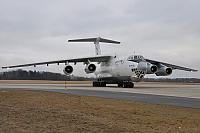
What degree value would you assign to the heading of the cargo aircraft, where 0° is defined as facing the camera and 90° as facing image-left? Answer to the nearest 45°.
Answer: approximately 315°
